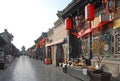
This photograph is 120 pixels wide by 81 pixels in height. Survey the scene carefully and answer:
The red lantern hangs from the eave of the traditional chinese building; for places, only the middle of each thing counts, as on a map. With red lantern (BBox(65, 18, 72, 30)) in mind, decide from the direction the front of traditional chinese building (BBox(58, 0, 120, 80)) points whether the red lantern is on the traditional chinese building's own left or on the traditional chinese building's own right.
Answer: on the traditional chinese building's own right

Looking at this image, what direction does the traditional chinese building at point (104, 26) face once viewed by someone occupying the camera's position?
facing the viewer and to the left of the viewer
